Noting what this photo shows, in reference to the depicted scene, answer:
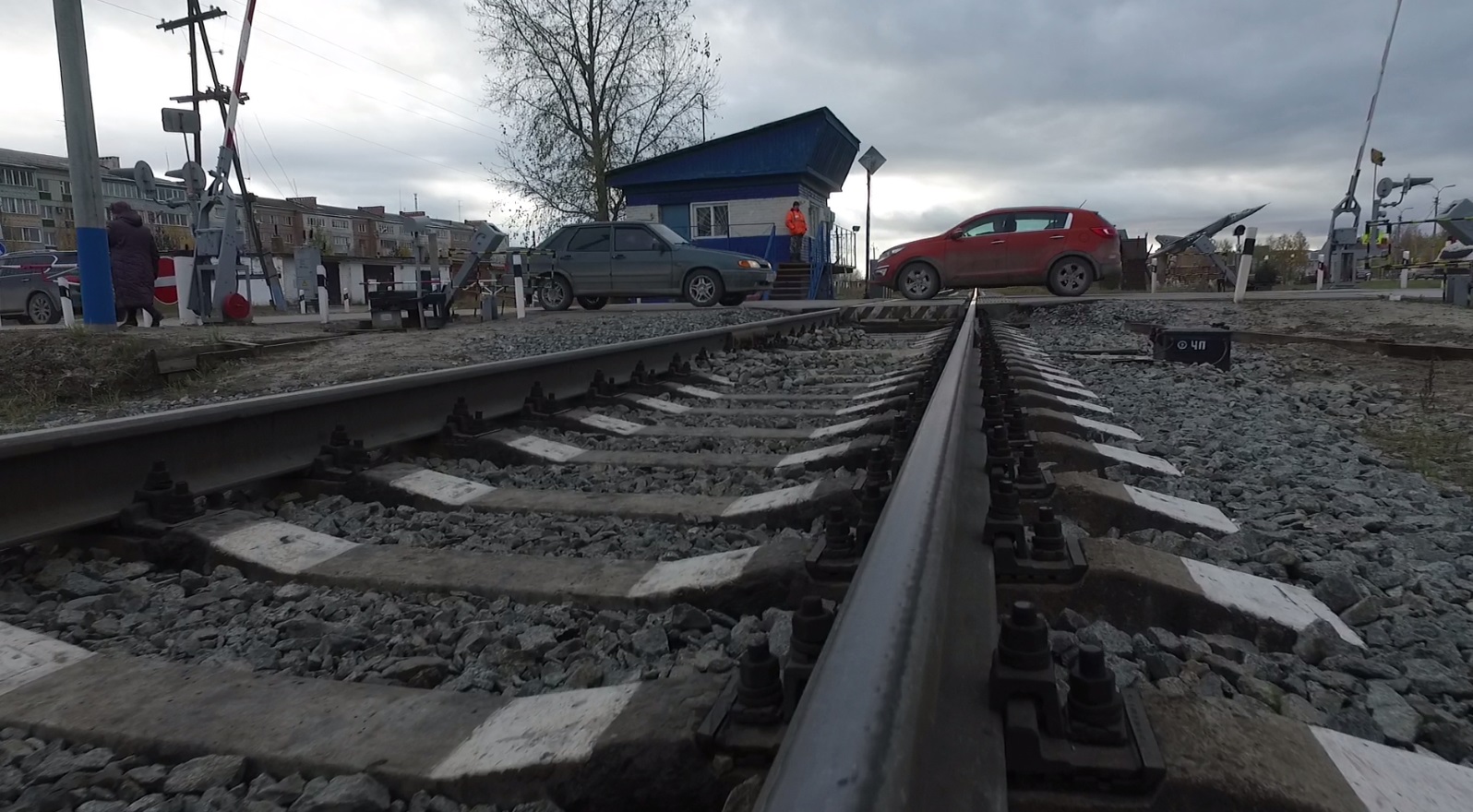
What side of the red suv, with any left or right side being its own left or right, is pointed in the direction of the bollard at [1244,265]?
back

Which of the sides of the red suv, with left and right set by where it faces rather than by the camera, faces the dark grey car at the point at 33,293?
front

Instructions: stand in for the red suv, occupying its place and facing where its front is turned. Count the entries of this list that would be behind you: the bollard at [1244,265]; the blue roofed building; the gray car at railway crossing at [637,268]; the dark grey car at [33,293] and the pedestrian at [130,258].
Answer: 1

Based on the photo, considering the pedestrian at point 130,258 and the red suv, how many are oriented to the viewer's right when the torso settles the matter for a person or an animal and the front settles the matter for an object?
0

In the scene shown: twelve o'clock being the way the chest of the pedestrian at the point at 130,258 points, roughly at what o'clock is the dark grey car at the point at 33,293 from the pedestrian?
The dark grey car is roughly at 1 o'clock from the pedestrian.

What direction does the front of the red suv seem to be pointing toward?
to the viewer's left

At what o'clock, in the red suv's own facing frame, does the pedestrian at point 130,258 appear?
The pedestrian is roughly at 11 o'clock from the red suv.

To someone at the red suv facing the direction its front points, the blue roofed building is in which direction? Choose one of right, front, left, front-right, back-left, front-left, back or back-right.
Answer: front-right

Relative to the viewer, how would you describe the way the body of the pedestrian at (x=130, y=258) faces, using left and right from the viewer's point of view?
facing away from the viewer and to the left of the viewer
